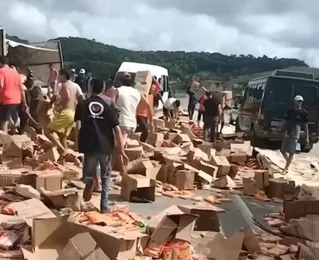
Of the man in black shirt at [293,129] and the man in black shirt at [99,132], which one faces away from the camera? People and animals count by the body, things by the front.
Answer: the man in black shirt at [99,132]

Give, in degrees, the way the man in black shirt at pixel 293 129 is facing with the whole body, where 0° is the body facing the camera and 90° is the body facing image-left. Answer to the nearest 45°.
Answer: approximately 0°

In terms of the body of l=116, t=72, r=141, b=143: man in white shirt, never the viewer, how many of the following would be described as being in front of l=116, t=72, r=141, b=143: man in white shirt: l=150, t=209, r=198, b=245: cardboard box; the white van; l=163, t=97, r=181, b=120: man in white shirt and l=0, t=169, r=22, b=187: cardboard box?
2

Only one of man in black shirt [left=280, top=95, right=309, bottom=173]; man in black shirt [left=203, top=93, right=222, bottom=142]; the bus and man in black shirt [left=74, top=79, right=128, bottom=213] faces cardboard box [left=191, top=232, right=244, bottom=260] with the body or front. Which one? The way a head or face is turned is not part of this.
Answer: man in black shirt [left=280, top=95, right=309, bottom=173]

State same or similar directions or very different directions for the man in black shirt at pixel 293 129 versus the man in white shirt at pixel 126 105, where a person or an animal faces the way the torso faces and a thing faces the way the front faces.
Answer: very different directions

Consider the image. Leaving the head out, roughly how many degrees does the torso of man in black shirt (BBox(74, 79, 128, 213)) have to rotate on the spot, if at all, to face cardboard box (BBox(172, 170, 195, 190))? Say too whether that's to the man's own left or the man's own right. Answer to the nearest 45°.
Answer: approximately 45° to the man's own right

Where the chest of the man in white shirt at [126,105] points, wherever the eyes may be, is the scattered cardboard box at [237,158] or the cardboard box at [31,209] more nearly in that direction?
the scattered cardboard box

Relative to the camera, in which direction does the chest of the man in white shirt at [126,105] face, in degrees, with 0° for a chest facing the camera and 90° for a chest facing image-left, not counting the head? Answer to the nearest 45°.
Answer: approximately 180°

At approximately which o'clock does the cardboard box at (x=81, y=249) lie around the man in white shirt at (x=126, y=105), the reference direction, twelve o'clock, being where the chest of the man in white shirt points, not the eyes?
The cardboard box is roughly at 6 o'clock from the man in white shirt.

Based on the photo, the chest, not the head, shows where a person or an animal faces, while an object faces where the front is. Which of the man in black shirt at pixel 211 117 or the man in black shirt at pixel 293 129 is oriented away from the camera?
the man in black shirt at pixel 211 117

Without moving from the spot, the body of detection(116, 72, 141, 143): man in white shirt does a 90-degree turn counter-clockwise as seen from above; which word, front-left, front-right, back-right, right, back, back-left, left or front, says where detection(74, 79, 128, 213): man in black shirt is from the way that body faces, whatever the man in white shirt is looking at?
left
